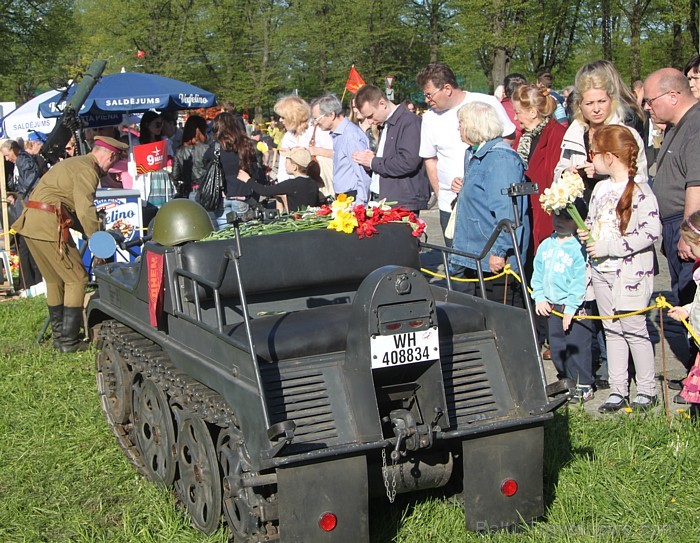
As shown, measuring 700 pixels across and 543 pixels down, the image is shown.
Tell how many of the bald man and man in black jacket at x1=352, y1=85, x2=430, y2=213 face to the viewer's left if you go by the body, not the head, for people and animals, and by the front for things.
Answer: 2

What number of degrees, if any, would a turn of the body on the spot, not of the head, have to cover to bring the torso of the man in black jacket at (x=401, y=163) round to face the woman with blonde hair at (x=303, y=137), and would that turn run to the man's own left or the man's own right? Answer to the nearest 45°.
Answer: approximately 45° to the man's own right

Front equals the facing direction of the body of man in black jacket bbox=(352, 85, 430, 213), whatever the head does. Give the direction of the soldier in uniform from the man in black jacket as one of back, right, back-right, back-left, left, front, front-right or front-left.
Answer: front

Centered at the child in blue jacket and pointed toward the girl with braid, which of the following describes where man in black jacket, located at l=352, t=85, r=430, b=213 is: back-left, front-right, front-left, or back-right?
back-left

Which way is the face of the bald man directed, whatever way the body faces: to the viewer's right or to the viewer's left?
to the viewer's left

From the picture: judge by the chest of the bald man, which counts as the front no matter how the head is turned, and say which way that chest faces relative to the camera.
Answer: to the viewer's left

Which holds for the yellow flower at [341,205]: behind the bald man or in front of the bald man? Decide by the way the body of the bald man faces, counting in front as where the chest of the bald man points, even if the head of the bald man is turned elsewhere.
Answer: in front

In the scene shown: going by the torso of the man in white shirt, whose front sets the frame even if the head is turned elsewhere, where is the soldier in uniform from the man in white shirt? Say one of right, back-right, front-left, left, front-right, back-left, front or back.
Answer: front-right

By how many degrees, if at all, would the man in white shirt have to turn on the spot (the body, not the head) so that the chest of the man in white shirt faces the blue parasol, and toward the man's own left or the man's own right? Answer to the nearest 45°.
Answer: approximately 90° to the man's own right

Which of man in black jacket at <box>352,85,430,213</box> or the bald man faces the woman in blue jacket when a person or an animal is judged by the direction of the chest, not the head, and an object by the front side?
the bald man

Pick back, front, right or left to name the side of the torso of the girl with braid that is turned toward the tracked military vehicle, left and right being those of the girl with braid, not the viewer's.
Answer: front

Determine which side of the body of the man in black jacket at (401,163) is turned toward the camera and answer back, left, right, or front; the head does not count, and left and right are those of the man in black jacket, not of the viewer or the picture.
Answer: left

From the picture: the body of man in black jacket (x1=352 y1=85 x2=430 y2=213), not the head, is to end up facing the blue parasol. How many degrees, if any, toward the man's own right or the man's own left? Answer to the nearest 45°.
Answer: approximately 45° to the man's own right

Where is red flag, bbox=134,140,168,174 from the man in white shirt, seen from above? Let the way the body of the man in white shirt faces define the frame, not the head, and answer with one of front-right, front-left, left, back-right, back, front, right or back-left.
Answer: right

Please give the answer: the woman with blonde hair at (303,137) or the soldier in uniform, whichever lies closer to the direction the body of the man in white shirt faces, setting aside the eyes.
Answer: the soldier in uniform
